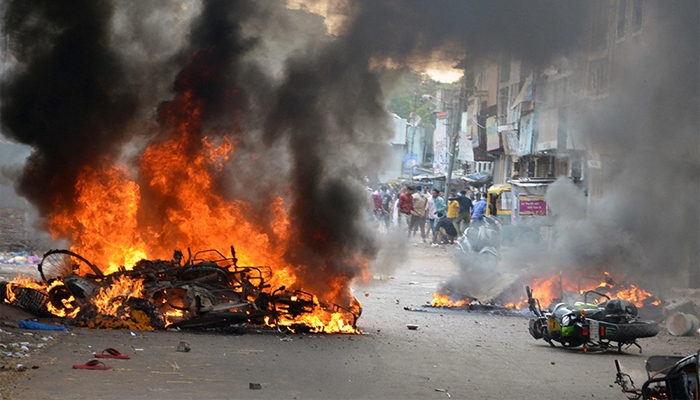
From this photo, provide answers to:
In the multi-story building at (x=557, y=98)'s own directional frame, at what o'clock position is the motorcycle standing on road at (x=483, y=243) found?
The motorcycle standing on road is roughly at 11 o'clock from the multi-story building.

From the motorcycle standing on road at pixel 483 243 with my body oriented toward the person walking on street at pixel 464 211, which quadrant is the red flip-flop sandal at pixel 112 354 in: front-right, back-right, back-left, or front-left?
back-left

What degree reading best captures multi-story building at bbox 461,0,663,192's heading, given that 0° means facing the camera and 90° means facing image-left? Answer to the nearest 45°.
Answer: approximately 45°

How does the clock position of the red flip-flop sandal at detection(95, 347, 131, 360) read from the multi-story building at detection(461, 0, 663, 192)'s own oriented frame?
The red flip-flop sandal is roughly at 11 o'clock from the multi-story building.

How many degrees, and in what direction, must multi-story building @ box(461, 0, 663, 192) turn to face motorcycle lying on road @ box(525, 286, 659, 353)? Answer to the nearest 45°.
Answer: approximately 45° to its left
